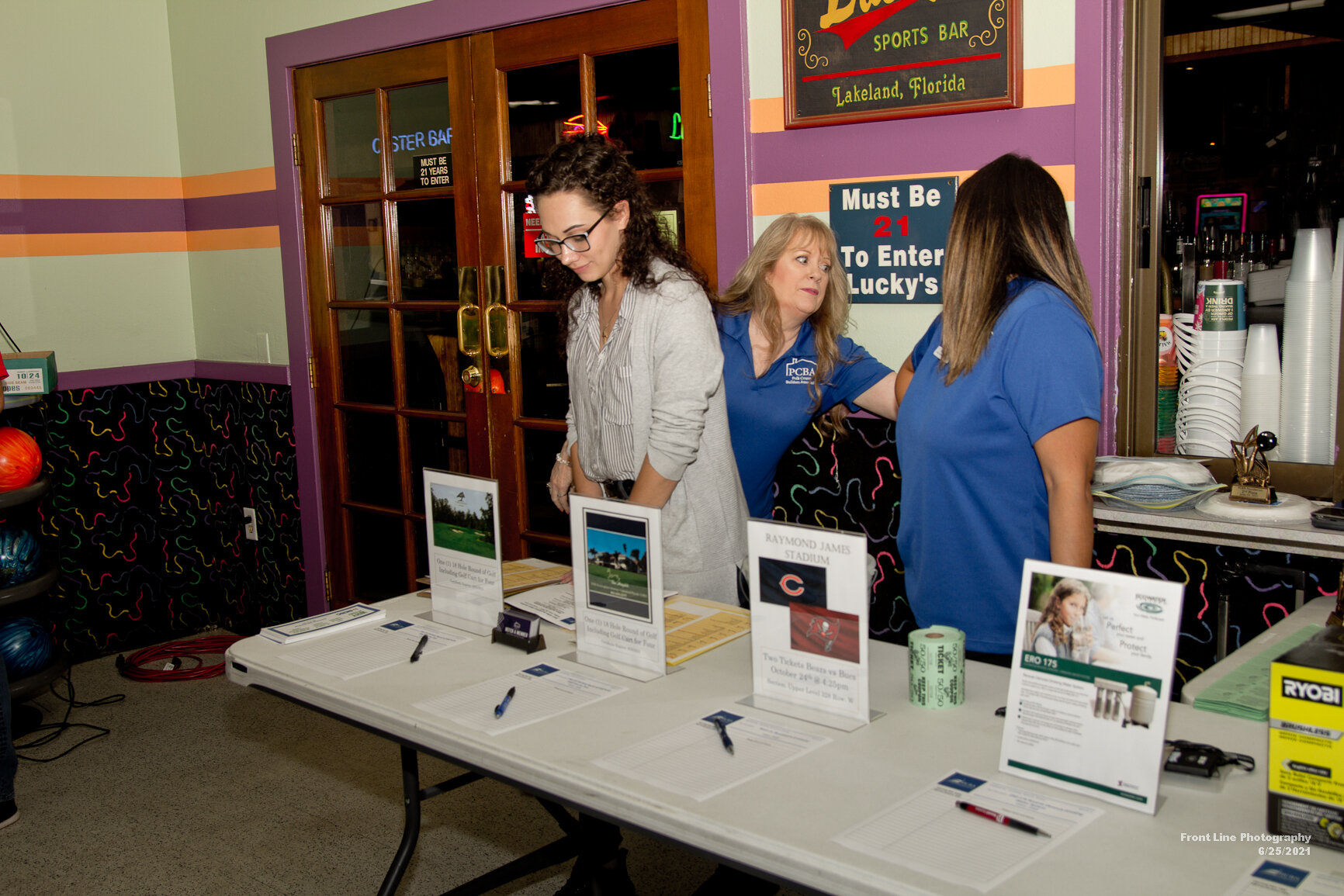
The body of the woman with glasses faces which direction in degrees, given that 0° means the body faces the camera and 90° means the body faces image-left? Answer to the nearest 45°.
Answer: approximately 45°

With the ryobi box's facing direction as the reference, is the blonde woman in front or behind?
behind

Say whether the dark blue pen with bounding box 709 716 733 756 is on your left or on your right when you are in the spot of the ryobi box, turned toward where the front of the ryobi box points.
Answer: on your right

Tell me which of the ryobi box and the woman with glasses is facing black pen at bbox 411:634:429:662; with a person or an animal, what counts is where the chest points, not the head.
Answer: the woman with glasses

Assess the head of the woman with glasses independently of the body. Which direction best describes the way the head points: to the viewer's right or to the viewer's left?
to the viewer's left

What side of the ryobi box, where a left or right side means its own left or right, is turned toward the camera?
front

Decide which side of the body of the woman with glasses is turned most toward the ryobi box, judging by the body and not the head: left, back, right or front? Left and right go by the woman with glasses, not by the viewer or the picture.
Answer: left

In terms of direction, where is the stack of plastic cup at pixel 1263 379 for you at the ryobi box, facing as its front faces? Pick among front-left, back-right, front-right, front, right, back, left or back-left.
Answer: back

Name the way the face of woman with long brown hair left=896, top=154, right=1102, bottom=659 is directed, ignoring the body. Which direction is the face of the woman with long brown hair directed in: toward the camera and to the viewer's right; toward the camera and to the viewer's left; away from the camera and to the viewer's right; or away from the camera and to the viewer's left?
away from the camera and to the viewer's left

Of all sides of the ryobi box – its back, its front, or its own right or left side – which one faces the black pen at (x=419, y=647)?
right

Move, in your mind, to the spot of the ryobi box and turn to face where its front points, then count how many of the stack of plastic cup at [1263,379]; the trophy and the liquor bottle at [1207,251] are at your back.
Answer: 3

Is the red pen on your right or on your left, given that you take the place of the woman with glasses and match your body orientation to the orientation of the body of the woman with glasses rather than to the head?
on your left
